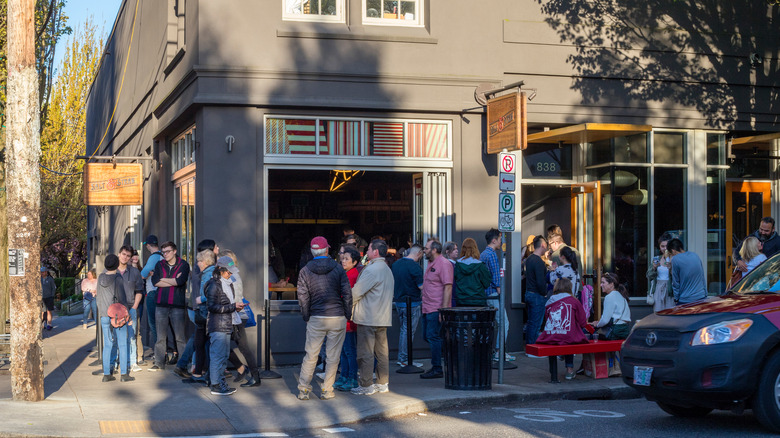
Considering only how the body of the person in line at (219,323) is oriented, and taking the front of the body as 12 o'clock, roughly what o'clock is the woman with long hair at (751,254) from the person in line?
The woman with long hair is roughly at 12 o'clock from the person in line.

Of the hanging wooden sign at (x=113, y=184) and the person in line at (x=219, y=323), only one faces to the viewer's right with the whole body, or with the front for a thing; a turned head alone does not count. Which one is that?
the person in line

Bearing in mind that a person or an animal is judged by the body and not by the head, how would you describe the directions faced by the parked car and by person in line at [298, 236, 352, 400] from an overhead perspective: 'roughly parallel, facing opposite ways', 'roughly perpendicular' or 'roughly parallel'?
roughly perpendicular

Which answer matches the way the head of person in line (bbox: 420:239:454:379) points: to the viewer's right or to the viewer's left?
to the viewer's left

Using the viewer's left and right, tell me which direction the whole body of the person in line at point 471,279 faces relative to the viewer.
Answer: facing away from the viewer

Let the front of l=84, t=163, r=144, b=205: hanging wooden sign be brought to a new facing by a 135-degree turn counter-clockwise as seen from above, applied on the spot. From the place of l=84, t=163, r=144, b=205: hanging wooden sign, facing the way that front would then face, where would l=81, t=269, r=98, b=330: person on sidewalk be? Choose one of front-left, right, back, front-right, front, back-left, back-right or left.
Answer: front-left

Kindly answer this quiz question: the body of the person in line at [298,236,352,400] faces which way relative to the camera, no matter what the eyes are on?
away from the camera

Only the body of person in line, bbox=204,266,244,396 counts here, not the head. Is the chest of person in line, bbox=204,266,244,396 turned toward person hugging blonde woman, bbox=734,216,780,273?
yes

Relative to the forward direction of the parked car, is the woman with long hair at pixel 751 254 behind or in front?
behind
